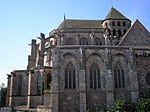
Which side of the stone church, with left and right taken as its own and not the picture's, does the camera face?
right
